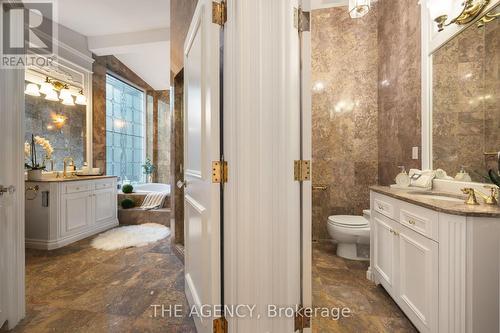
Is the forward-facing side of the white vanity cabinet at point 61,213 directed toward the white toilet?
yes

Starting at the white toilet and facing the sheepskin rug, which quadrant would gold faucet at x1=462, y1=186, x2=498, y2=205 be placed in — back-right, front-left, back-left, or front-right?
back-left

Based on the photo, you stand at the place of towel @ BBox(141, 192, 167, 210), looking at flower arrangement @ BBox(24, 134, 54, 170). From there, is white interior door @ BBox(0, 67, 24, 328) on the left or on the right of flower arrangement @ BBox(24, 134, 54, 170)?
left

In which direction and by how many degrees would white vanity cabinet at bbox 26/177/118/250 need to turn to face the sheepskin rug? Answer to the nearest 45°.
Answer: approximately 45° to its left

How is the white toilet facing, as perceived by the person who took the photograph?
facing to the left of the viewer

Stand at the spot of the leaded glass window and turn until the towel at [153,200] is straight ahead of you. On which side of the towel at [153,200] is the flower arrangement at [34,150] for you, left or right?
right

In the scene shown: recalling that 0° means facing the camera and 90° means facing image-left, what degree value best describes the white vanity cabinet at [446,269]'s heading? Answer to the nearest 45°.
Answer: approximately 45°
